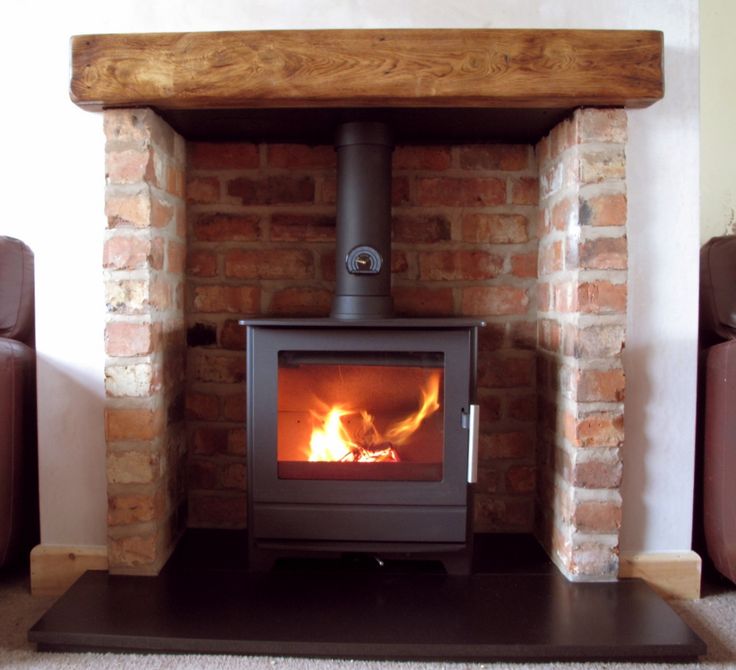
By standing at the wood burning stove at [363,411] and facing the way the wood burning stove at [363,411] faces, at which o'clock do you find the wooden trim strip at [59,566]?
The wooden trim strip is roughly at 3 o'clock from the wood burning stove.

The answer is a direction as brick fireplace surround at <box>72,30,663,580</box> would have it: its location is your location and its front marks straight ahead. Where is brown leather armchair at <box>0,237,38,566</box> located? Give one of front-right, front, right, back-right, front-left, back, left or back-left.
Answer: right

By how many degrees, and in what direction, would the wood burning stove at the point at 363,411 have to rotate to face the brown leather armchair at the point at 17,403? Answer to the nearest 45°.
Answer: approximately 90° to its right

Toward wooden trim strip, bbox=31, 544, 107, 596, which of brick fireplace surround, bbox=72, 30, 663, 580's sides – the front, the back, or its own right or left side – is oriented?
right

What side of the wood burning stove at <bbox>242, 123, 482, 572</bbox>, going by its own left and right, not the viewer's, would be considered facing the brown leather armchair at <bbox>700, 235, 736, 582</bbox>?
left

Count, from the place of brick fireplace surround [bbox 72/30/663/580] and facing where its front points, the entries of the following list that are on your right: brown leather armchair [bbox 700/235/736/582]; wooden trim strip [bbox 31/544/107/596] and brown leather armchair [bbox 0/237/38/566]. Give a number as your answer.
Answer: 2

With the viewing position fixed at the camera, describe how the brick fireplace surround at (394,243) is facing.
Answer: facing the viewer

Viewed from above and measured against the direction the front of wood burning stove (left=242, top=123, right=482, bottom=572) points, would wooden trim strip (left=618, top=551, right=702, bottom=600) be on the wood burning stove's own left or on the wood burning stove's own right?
on the wood burning stove's own left
